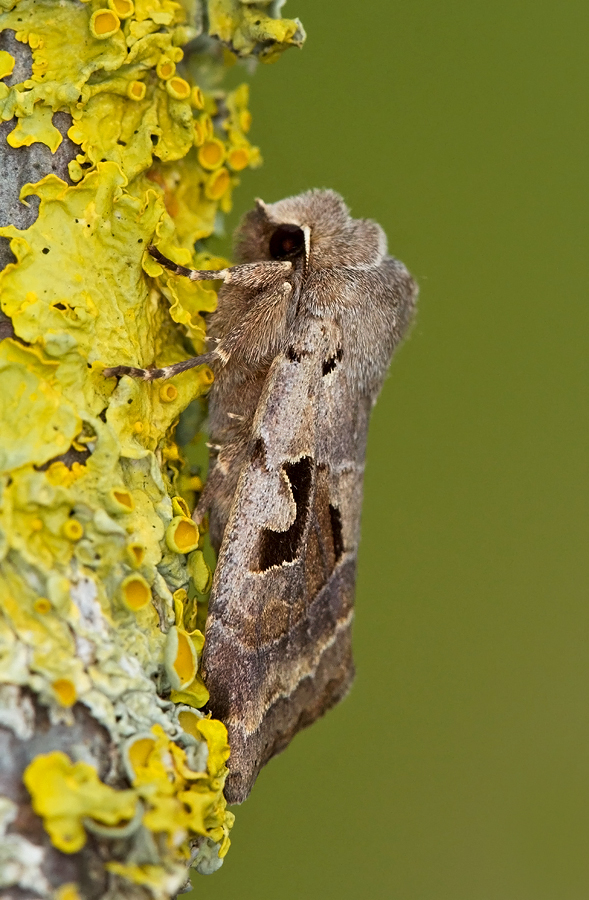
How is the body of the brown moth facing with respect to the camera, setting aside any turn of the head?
to the viewer's left
